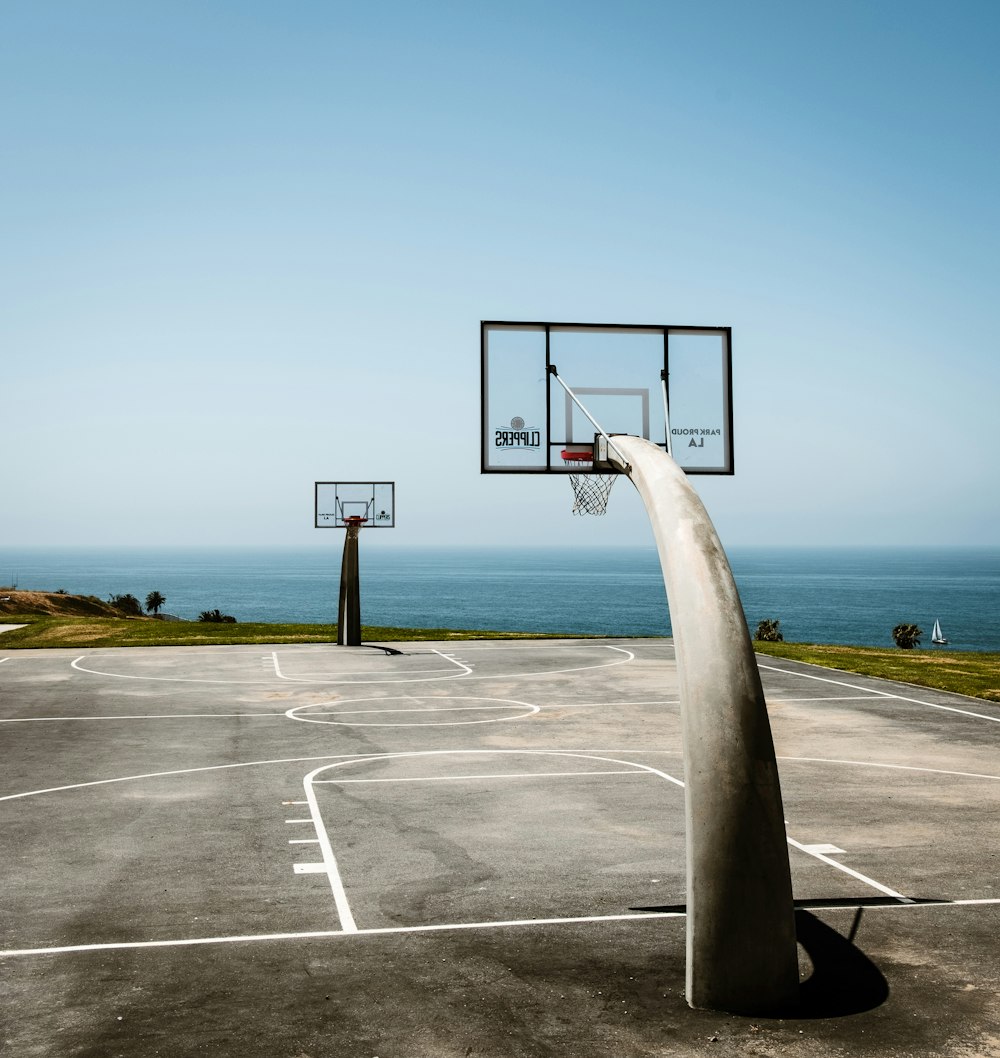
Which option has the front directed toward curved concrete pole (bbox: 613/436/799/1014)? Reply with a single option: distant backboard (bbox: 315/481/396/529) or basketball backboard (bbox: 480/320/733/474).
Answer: the distant backboard

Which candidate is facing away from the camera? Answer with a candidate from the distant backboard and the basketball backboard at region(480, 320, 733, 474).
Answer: the basketball backboard

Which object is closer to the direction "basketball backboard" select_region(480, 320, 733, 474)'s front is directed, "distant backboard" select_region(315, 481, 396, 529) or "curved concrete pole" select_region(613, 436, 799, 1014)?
the distant backboard

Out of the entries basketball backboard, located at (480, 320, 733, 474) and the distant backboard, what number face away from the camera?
1

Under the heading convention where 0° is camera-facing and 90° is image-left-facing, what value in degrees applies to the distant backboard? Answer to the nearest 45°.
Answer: approximately 0°

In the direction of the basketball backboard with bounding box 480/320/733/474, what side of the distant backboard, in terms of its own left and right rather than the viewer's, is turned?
front

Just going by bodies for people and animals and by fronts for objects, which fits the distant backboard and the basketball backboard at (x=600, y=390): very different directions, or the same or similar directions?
very different directions

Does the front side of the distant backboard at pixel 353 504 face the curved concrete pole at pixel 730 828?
yes

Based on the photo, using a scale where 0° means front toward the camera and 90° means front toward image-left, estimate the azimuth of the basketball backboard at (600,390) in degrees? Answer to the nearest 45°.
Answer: approximately 180°

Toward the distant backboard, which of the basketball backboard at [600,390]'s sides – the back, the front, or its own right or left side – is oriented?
front
